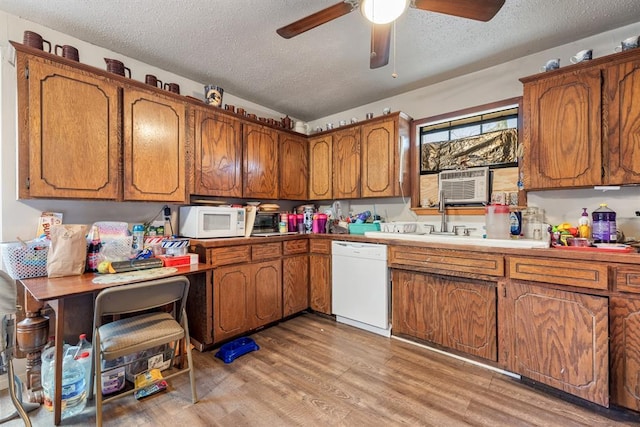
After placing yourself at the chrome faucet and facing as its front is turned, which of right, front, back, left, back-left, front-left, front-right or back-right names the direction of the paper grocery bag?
front-right

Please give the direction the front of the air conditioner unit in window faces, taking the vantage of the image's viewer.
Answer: facing the viewer

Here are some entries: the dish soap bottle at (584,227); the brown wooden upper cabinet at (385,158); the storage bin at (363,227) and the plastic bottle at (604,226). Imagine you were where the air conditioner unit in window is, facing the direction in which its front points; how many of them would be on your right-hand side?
2

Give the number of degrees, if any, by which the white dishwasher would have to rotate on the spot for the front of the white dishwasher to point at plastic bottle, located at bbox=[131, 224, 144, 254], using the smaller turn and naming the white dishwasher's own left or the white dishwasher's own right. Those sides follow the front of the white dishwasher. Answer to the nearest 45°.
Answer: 0° — it already faces it

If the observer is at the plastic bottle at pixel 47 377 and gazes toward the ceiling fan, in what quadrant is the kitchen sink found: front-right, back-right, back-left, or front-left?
front-left

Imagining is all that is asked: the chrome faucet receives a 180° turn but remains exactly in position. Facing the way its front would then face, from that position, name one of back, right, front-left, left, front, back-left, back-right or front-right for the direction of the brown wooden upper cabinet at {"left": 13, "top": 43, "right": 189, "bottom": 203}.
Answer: back-left

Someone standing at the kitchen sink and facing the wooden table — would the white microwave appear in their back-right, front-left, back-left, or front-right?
front-right

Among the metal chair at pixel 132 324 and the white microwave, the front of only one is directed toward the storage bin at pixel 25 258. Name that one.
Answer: the metal chair

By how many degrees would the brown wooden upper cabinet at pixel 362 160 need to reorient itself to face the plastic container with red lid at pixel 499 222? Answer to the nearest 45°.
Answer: approximately 90° to its left

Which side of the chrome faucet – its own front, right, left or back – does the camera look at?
front

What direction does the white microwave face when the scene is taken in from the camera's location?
facing the viewer and to the right of the viewer

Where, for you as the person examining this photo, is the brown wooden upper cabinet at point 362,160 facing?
facing the viewer and to the left of the viewer

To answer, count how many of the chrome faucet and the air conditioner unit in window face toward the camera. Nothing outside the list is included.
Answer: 2

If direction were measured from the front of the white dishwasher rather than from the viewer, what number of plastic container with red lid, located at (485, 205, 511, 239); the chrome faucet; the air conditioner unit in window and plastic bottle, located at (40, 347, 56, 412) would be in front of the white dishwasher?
1

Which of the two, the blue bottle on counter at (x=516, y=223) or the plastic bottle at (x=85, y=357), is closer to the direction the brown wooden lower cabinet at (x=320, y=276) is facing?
the plastic bottle
